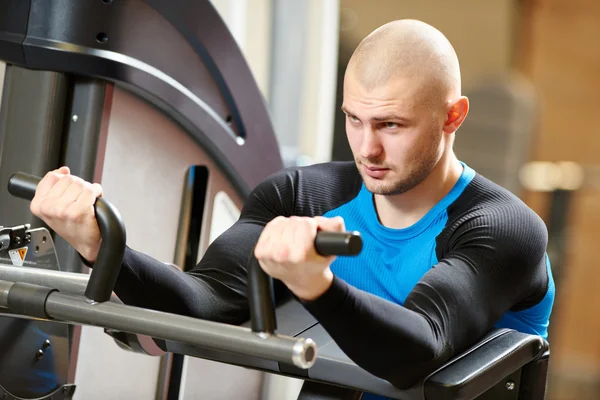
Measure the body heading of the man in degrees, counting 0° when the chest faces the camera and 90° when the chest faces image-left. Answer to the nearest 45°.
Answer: approximately 45°
